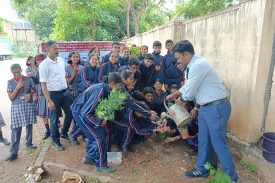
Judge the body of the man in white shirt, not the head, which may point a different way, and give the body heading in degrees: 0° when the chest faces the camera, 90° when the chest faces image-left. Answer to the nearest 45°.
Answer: approximately 315°

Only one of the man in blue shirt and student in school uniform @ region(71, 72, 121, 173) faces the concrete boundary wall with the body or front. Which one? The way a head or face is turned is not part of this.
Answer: the student in school uniform

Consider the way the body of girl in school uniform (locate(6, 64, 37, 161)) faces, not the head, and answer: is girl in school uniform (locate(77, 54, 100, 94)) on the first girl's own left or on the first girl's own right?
on the first girl's own left

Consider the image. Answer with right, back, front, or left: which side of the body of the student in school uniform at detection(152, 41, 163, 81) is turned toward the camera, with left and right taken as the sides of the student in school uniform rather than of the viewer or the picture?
front

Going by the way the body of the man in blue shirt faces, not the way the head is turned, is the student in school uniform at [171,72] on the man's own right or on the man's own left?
on the man's own right

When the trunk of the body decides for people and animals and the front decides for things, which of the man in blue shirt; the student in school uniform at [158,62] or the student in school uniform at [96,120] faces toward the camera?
the student in school uniform at [158,62]

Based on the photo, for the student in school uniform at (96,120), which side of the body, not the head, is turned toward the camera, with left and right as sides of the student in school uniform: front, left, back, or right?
right

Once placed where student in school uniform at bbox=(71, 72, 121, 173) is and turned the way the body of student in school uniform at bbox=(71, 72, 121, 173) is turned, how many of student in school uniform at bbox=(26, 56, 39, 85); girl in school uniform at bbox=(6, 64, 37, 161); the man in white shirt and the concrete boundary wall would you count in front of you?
1

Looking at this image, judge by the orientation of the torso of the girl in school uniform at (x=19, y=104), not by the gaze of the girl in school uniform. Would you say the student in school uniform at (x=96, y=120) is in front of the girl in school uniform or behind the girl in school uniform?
in front

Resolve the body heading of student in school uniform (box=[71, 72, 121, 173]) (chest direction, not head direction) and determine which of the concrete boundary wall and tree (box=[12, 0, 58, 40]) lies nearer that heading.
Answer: the concrete boundary wall

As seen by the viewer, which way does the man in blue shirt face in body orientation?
to the viewer's left

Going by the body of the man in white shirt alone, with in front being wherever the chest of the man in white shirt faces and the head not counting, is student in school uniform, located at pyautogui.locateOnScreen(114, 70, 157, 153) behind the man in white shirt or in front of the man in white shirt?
in front
